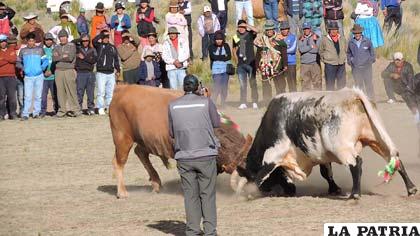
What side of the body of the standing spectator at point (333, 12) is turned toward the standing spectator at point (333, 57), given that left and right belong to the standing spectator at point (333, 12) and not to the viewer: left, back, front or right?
front

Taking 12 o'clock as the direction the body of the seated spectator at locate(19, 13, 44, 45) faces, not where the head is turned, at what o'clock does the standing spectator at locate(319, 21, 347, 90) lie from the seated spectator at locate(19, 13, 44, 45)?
the standing spectator at locate(319, 21, 347, 90) is roughly at 10 o'clock from the seated spectator at locate(19, 13, 44, 45).

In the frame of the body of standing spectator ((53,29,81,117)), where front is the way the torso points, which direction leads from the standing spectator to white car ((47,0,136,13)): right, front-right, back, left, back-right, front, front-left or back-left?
back

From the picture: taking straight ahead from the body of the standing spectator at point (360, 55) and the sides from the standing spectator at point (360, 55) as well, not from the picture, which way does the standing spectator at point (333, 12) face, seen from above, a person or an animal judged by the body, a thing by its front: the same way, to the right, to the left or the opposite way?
the same way

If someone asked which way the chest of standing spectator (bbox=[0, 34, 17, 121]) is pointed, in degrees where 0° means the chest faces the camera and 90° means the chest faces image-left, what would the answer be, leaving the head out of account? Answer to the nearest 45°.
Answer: approximately 0°

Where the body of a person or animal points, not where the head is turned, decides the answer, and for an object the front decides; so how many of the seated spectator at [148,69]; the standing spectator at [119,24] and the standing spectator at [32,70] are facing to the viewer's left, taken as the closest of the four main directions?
0

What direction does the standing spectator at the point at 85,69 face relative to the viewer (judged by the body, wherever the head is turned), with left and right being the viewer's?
facing the viewer

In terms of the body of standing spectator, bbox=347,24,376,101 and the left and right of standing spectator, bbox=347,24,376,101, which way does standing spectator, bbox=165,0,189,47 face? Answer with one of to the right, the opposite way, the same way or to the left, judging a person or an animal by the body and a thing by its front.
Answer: the same way

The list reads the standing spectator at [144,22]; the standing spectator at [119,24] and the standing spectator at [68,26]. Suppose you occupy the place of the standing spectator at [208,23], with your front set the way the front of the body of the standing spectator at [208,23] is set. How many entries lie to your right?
3

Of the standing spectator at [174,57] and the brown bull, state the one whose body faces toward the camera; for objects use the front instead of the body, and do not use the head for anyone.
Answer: the standing spectator

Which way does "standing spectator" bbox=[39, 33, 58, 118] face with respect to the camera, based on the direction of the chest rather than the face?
toward the camera

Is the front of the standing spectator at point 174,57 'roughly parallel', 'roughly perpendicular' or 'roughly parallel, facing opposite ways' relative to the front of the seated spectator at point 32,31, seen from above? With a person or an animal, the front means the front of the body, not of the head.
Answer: roughly parallel

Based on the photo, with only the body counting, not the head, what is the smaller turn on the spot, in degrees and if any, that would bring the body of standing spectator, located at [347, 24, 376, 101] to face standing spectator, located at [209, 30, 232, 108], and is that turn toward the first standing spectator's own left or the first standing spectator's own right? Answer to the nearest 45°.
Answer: approximately 90° to the first standing spectator's own right

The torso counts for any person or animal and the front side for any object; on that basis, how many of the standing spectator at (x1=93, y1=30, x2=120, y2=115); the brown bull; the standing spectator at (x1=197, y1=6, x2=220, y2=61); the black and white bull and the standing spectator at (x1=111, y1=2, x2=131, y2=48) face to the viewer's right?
1

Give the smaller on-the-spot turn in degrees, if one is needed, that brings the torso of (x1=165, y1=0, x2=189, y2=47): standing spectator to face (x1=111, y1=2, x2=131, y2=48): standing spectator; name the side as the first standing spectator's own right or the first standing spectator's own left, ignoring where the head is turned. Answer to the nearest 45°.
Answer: approximately 135° to the first standing spectator's own right

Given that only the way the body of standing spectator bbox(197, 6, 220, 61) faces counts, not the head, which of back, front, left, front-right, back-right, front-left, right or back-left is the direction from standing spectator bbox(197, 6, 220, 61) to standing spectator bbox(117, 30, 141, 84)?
front-right

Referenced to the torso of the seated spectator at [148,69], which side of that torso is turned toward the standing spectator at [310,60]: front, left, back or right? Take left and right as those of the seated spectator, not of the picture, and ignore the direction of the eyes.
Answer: left

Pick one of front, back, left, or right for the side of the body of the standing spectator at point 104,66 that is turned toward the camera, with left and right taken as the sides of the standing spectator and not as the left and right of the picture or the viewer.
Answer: front
